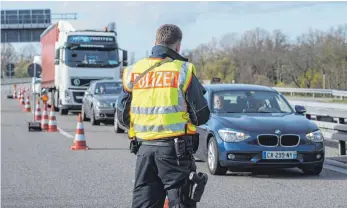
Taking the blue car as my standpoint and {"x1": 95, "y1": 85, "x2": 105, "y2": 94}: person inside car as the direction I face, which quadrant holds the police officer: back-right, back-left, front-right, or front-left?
back-left

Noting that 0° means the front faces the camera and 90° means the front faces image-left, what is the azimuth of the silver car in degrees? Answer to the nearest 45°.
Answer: approximately 315°

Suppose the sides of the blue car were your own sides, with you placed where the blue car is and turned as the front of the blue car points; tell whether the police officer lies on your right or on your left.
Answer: on your right

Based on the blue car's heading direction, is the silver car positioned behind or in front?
behind

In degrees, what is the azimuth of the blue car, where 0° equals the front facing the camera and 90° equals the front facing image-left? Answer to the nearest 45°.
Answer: approximately 315°

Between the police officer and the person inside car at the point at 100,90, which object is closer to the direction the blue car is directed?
the police officer
